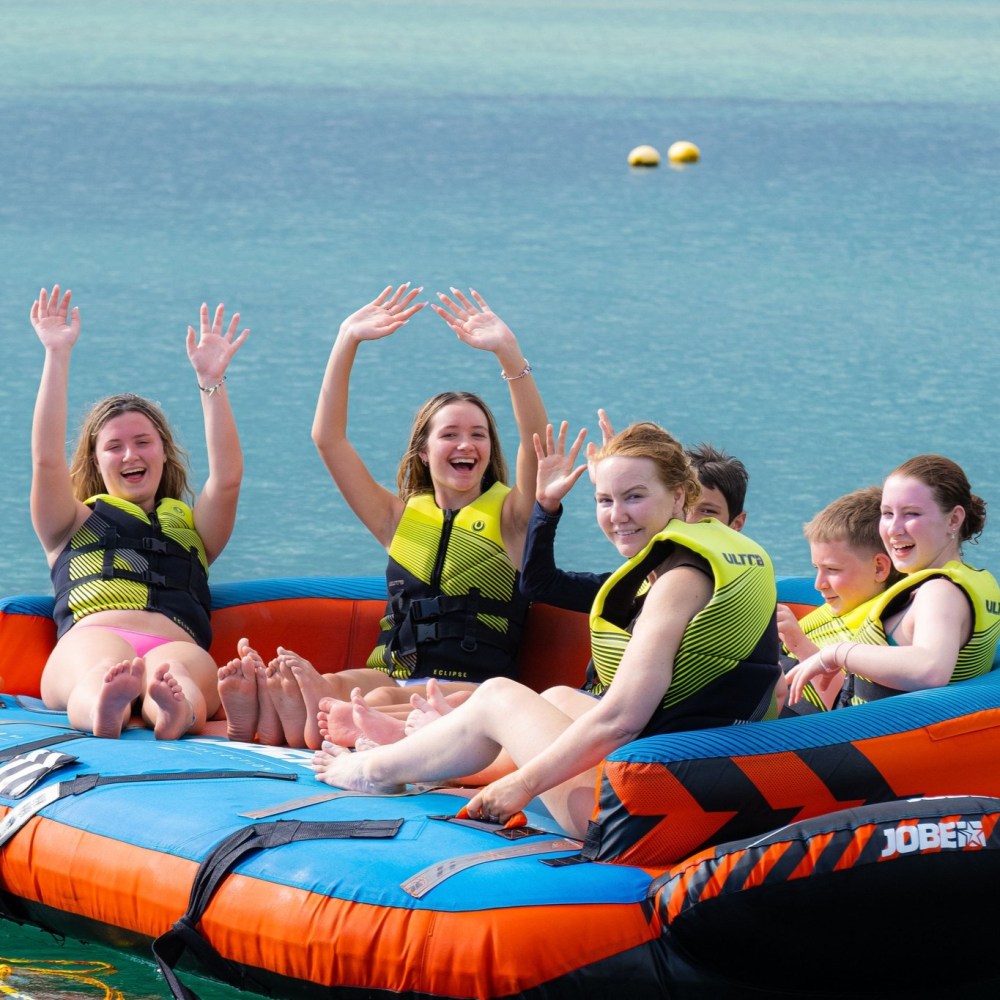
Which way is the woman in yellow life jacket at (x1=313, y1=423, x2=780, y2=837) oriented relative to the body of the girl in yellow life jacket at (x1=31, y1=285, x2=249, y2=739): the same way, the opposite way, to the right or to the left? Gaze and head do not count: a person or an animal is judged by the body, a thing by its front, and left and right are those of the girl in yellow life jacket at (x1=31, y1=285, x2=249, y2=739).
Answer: to the right

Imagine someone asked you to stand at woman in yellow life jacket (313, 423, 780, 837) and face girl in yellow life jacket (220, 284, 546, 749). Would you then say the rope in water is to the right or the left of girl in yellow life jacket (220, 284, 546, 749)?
left

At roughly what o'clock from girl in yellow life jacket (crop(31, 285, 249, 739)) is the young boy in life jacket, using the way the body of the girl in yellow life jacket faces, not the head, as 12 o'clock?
The young boy in life jacket is roughly at 10 o'clock from the girl in yellow life jacket.

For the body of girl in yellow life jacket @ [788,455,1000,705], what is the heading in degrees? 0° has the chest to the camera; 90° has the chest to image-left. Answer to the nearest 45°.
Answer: approximately 90°

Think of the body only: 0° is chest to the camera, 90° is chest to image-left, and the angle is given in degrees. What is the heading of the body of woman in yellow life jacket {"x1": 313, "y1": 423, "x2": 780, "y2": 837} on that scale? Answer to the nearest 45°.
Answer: approximately 90°

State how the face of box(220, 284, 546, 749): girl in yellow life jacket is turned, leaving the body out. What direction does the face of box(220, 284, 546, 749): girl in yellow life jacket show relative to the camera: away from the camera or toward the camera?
toward the camera

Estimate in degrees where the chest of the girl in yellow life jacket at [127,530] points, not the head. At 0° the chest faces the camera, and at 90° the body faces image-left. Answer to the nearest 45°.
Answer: approximately 0°

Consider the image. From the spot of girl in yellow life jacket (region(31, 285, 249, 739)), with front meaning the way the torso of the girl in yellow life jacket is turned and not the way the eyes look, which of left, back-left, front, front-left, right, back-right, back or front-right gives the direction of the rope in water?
front

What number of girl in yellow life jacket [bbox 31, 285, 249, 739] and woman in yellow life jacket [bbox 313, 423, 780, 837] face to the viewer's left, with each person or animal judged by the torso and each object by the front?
1

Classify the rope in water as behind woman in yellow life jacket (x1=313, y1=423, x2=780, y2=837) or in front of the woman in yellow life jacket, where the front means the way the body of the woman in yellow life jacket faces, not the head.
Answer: in front

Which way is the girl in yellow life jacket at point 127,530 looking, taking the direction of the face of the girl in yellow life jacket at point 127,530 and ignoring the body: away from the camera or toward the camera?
toward the camera

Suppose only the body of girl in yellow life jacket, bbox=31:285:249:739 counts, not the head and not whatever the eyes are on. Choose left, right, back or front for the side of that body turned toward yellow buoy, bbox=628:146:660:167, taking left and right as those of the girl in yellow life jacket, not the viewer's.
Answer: back

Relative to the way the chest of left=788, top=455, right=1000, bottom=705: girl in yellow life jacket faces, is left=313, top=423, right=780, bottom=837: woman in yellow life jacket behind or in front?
in front
